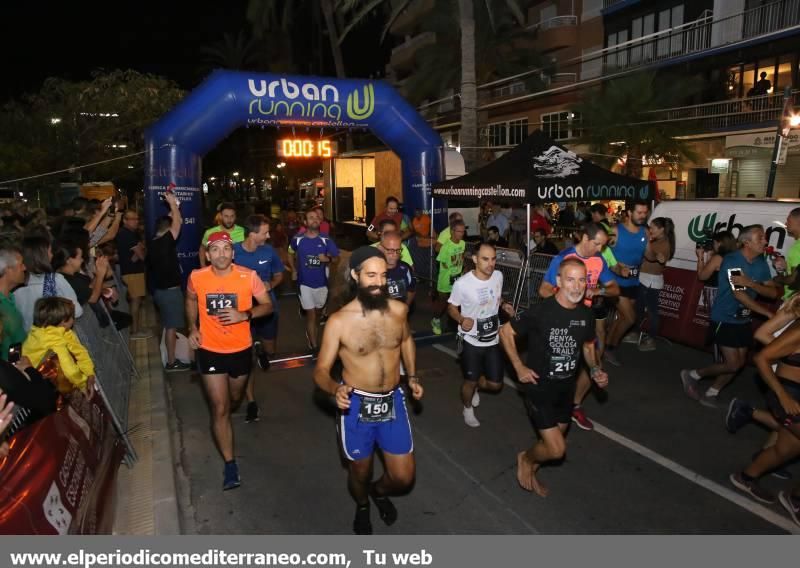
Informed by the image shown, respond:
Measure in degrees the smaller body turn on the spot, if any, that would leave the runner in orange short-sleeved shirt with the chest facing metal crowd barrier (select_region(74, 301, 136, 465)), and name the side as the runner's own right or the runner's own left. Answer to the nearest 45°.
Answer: approximately 135° to the runner's own right

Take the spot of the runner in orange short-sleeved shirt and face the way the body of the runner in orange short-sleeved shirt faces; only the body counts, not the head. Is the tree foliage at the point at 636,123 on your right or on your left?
on your left

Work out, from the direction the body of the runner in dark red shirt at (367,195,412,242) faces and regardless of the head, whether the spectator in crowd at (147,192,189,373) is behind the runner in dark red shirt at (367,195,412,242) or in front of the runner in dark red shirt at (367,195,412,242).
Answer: in front

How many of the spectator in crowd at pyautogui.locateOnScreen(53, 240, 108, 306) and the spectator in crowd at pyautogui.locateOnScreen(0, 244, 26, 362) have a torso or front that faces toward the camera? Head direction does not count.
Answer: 0

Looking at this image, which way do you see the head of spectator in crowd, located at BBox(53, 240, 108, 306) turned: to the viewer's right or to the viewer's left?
to the viewer's right

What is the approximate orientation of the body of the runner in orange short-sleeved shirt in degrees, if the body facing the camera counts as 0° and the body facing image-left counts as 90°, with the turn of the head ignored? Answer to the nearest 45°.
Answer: approximately 0°

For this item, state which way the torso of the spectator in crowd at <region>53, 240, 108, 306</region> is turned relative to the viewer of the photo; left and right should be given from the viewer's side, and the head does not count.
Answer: facing to the right of the viewer

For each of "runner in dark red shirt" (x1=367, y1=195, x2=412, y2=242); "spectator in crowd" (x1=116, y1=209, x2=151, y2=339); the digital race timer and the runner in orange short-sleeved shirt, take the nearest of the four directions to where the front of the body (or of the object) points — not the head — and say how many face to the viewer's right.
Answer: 1

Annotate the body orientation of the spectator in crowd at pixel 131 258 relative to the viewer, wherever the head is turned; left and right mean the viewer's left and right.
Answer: facing to the right of the viewer

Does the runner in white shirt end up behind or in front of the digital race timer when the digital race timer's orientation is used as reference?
in front

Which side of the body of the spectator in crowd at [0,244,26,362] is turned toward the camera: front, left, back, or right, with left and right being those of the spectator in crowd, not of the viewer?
right
